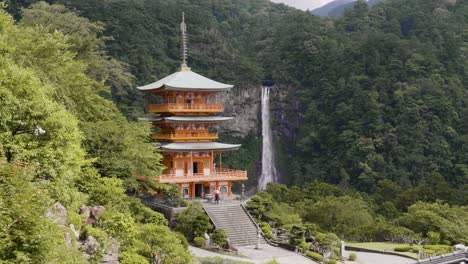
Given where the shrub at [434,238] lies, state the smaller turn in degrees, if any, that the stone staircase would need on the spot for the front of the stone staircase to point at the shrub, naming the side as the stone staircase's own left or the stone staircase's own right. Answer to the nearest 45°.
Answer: approximately 90° to the stone staircase's own left

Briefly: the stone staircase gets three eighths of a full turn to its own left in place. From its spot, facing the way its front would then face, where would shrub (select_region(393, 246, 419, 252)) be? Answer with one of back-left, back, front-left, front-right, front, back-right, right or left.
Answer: front-right

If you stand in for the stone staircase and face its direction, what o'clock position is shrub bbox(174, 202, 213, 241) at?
The shrub is roughly at 2 o'clock from the stone staircase.

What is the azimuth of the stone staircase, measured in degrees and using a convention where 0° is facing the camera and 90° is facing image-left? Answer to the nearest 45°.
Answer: approximately 0°

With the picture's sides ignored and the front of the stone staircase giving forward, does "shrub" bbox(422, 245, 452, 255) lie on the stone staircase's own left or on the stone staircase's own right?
on the stone staircase's own left

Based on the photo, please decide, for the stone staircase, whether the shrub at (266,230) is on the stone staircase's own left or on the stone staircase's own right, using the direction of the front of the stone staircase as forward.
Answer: on the stone staircase's own left

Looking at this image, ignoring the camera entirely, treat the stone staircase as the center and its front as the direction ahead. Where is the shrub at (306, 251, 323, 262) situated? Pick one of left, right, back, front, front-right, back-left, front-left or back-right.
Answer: front-left

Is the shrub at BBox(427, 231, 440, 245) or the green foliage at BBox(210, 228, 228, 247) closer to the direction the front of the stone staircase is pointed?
the green foliage

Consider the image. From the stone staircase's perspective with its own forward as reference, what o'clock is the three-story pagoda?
The three-story pagoda is roughly at 5 o'clock from the stone staircase.

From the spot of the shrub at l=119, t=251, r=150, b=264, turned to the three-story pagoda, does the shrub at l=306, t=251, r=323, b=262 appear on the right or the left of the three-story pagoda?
right
